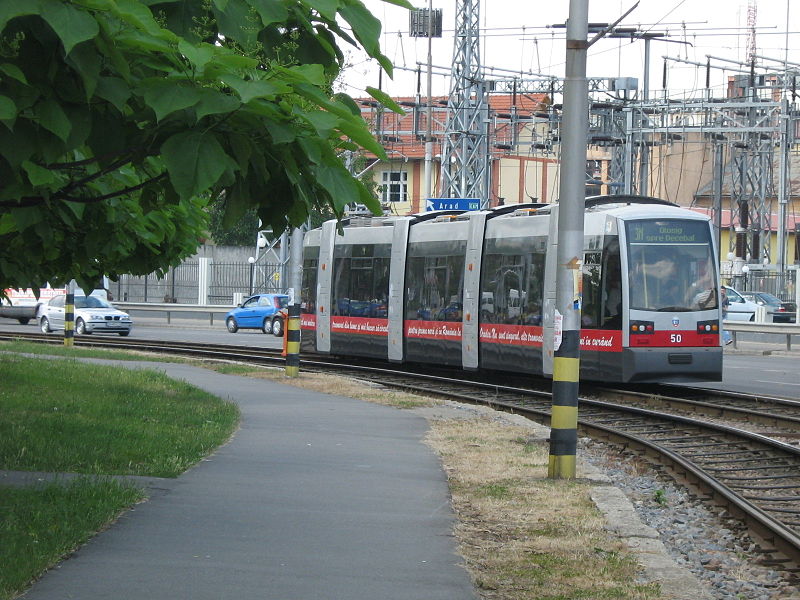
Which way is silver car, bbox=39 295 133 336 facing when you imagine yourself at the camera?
facing the viewer and to the right of the viewer

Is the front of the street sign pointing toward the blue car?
no

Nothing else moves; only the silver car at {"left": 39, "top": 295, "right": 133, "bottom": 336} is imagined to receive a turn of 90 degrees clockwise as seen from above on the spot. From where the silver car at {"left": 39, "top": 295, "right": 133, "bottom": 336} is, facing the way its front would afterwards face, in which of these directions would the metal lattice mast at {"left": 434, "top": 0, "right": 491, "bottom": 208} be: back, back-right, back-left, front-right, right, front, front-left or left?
back

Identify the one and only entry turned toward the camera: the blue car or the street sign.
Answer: the street sign

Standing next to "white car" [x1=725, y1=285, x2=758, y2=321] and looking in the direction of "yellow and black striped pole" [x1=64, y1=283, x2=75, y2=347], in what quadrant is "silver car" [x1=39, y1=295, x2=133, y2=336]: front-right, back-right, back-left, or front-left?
front-right

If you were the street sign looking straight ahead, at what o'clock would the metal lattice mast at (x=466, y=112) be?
The metal lattice mast is roughly at 6 o'clock from the street sign.

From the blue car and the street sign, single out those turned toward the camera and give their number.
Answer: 1

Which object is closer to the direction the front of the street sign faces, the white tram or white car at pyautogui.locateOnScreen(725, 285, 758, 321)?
the white tram

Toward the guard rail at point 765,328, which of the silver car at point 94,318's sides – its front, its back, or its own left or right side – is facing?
front

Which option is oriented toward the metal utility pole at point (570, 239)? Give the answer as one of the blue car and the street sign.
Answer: the street sign

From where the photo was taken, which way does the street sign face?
toward the camera

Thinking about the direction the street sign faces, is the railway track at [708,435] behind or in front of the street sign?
in front

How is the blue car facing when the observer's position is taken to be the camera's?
facing away from the viewer and to the left of the viewer

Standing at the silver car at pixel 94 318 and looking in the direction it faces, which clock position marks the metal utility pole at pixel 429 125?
The metal utility pole is roughly at 9 o'clock from the silver car.

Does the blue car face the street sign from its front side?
no
